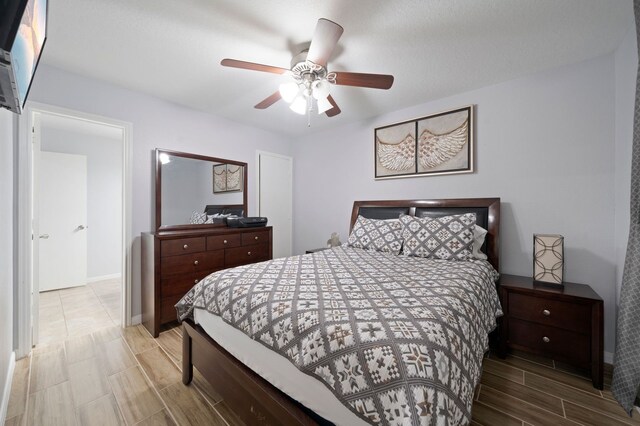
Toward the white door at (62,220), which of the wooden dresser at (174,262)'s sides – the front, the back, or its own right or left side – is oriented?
back

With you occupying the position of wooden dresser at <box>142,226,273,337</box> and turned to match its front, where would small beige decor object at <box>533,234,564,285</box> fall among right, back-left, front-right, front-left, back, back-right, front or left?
front

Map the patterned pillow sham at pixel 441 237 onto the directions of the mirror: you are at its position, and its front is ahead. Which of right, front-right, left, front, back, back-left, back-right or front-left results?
front

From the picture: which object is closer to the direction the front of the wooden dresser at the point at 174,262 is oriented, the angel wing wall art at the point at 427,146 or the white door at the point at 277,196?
the angel wing wall art

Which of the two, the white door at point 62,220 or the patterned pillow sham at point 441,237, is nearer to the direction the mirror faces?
the patterned pillow sham

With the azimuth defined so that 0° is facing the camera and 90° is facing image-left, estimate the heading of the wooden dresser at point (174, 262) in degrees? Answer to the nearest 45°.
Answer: approximately 315°

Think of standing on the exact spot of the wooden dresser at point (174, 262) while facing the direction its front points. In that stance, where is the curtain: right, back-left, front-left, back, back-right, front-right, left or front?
front

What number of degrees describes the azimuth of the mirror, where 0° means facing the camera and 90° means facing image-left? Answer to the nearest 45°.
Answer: approximately 315°

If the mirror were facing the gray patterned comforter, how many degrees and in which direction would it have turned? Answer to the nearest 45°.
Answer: approximately 45° to its right

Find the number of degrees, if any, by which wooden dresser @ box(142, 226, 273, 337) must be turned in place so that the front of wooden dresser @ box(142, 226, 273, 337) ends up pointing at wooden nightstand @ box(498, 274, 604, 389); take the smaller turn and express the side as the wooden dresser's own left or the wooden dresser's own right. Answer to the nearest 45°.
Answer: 0° — it already faces it

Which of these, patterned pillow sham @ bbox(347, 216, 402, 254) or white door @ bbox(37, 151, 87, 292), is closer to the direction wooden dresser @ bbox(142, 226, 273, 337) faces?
the patterned pillow sham

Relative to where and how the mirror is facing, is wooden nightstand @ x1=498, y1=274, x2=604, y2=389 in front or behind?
in front

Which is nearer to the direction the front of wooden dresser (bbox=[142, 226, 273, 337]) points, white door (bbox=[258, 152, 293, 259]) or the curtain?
the curtain

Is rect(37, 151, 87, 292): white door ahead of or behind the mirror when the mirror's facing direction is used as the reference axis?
behind
